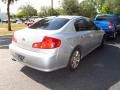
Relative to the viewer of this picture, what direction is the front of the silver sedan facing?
facing away from the viewer and to the right of the viewer

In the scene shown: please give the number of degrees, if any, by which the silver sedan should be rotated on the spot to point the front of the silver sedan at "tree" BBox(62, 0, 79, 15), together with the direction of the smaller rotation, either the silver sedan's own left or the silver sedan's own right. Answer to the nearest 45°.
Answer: approximately 45° to the silver sedan's own left
